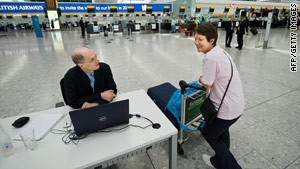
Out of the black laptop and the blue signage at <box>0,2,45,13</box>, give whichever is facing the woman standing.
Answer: the blue signage

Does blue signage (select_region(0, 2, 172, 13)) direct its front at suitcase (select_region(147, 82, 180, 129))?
yes

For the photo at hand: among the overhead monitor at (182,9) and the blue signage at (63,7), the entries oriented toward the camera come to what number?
2

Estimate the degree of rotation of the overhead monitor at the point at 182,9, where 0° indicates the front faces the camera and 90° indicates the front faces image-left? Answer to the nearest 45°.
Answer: approximately 0°

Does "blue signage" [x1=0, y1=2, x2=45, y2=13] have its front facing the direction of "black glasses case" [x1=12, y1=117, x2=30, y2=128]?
yes

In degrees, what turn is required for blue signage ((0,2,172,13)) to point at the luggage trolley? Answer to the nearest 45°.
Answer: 0° — it already faces it

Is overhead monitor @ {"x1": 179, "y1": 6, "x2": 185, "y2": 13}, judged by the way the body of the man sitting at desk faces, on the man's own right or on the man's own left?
on the man's own left

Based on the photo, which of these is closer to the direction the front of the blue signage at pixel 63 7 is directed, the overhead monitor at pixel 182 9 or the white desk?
the white desk

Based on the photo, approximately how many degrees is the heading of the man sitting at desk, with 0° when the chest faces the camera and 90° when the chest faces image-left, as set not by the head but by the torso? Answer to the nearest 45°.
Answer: approximately 315°

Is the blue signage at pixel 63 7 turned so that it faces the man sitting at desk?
yes

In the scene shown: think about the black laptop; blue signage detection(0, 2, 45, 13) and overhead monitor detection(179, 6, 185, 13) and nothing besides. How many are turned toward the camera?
2

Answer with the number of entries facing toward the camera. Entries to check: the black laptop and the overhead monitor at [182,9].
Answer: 1
